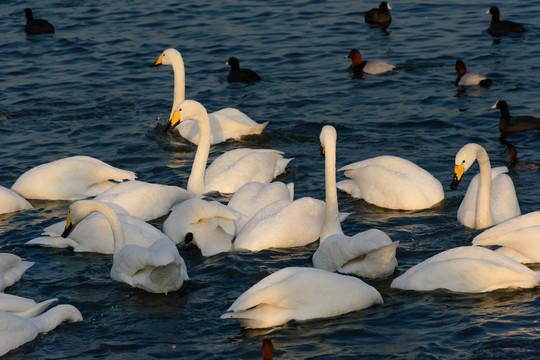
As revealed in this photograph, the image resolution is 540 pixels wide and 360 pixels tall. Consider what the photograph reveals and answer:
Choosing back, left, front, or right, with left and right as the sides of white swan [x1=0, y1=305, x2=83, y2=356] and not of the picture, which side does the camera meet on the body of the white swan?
right

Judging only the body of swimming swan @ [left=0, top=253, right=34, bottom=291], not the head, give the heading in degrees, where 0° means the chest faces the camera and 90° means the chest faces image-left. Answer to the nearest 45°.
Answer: approximately 90°

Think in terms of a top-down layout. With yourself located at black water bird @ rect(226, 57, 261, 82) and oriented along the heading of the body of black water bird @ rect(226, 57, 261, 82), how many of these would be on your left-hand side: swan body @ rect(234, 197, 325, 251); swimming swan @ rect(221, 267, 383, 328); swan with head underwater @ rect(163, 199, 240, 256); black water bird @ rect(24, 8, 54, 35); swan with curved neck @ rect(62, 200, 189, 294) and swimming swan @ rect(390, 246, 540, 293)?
5

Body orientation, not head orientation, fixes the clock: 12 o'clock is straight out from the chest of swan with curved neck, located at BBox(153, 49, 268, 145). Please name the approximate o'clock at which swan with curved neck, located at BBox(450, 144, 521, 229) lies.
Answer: swan with curved neck, located at BBox(450, 144, 521, 229) is roughly at 8 o'clock from swan with curved neck, located at BBox(153, 49, 268, 145).

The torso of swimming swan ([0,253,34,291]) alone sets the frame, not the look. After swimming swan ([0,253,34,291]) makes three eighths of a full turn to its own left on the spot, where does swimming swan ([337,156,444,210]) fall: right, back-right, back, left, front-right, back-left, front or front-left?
front-left

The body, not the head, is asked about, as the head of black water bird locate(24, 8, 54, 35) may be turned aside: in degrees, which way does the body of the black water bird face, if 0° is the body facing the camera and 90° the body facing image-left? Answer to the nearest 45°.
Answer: approximately 90°

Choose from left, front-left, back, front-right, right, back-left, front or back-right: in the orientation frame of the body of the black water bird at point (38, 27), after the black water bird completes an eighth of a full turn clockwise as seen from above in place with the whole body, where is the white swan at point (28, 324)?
back-left

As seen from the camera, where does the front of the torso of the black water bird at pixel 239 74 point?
to the viewer's left

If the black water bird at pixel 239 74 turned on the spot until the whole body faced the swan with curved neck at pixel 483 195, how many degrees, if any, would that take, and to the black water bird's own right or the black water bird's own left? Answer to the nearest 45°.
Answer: approximately 90° to the black water bird's own left
